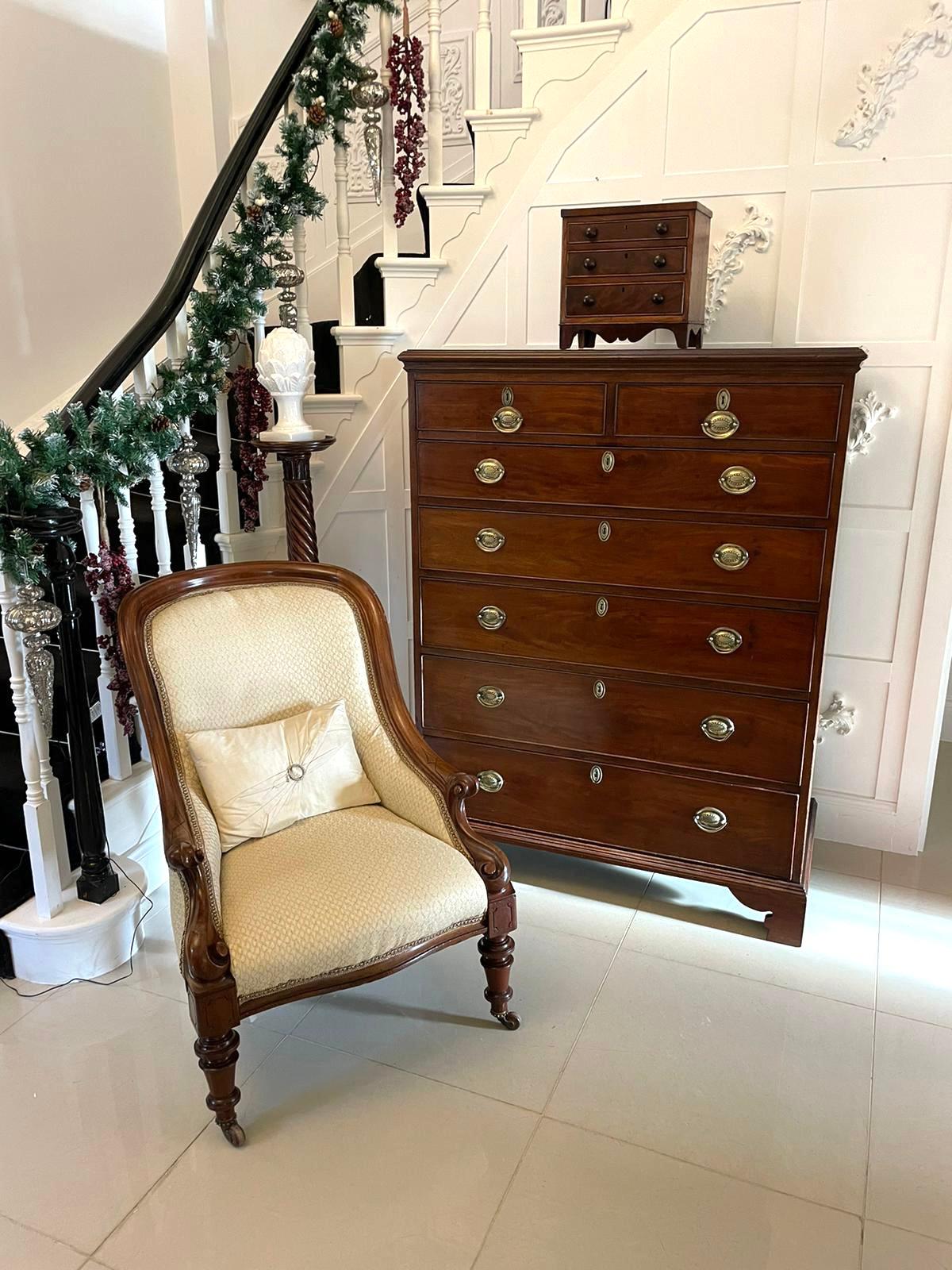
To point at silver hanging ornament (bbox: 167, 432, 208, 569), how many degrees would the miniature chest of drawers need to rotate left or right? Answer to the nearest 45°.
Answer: approximately 90° to its right

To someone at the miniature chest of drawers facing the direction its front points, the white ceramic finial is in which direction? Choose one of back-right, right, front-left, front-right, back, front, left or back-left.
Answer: right

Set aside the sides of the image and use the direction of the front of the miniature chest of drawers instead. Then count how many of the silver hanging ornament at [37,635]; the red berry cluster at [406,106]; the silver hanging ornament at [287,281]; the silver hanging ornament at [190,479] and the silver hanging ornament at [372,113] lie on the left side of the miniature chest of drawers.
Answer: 0

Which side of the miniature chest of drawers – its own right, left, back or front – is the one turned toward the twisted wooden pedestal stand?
right

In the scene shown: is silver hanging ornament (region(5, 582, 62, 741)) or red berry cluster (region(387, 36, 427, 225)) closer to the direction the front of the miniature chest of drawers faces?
the silver hanging ornament

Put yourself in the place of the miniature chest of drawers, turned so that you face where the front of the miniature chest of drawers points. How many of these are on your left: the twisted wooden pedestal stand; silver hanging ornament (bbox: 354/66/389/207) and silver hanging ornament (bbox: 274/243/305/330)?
0

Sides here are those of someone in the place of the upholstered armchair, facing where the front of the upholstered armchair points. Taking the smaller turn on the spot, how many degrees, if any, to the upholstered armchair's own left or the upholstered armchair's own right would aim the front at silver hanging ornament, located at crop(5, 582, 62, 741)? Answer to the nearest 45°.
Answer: approximately 180°

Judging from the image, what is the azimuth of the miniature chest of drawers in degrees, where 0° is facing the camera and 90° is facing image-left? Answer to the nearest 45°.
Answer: approximately 0°

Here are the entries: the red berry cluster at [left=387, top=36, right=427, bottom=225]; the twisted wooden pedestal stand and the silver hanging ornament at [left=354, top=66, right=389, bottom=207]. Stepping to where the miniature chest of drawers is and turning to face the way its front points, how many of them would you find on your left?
0

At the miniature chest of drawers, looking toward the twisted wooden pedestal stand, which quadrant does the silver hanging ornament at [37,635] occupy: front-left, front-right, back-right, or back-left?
front-left

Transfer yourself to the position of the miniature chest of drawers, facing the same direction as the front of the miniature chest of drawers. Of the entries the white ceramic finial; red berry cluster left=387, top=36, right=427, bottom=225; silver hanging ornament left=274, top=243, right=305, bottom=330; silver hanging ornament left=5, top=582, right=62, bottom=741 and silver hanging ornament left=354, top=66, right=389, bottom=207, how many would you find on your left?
0

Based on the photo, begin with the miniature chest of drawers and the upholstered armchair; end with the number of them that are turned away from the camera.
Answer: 0

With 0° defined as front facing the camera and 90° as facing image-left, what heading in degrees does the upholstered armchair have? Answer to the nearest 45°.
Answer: approximately 315°

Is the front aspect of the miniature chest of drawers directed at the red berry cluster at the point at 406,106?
no
